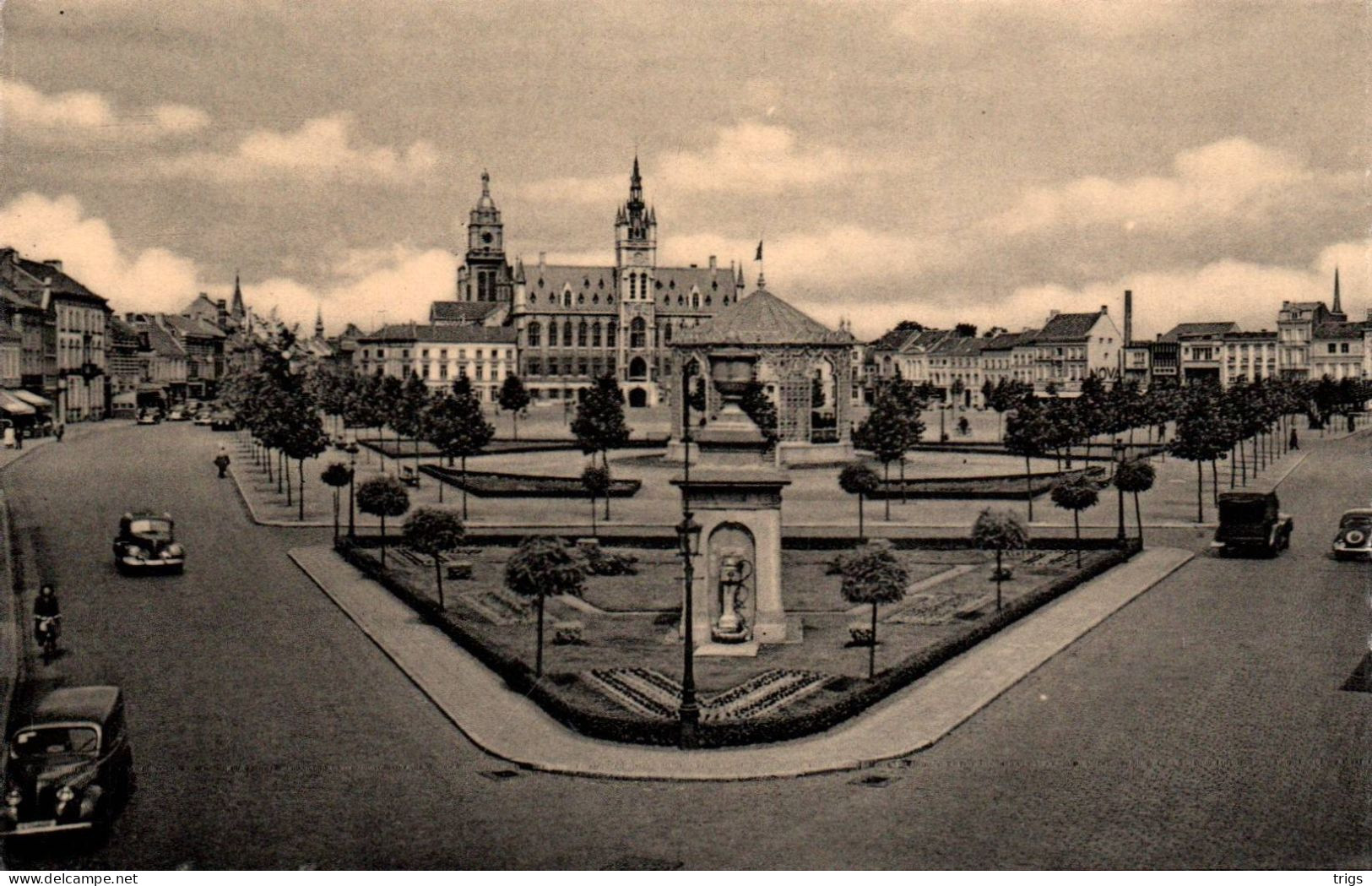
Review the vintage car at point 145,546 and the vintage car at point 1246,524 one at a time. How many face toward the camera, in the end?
1

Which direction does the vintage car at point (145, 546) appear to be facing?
toward the camera

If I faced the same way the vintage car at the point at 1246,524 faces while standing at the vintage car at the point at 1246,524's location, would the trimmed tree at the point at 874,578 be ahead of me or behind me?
behind

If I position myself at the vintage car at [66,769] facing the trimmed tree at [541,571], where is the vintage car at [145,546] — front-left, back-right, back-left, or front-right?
front-left

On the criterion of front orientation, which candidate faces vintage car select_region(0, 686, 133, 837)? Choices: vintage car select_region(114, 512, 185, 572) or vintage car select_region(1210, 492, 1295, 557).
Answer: vintage car select_region(114, 512, 185, 572)

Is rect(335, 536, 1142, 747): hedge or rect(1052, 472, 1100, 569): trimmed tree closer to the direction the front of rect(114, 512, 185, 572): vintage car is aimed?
the hedge

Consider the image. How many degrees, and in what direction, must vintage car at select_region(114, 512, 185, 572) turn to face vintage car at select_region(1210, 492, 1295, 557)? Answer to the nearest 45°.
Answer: approximately 90° to its left

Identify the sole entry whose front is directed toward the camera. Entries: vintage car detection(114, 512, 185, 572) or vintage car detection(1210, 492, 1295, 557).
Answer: vintage car detection(114, 512, 185, 572)

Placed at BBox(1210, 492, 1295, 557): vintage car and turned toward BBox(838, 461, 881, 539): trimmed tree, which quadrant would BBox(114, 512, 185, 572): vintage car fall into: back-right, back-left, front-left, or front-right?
front-left

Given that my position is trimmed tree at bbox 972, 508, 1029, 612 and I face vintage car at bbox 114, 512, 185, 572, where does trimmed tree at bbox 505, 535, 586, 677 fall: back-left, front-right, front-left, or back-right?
front-left

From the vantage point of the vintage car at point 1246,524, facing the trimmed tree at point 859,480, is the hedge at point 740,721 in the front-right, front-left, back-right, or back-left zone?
front-left

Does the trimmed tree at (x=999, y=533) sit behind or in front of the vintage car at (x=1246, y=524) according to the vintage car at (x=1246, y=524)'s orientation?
behind
